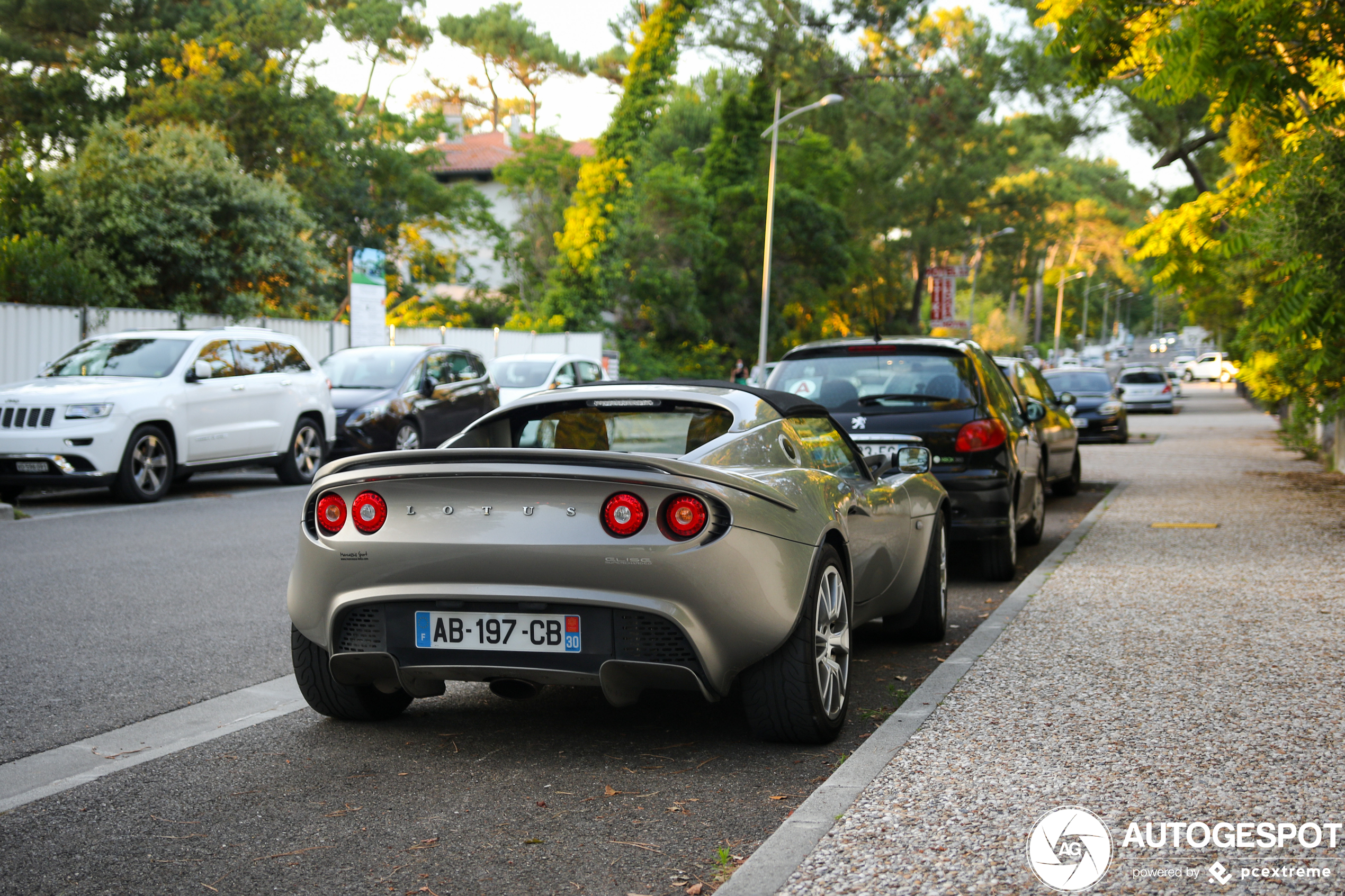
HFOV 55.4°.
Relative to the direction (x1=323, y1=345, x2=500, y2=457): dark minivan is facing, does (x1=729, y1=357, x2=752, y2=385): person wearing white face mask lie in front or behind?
behind

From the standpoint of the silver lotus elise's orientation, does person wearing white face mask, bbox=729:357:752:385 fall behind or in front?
in front

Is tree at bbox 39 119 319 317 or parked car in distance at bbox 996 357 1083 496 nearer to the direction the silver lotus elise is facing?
the parked car in distance

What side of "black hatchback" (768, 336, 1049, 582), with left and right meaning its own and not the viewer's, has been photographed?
back

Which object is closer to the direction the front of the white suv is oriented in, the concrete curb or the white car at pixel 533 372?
the concrete curb

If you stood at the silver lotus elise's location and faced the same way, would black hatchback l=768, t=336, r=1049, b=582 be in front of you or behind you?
in front

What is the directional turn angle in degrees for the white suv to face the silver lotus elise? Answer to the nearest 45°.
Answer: approximately 45° to its left

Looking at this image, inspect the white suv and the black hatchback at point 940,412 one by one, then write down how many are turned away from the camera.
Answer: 1

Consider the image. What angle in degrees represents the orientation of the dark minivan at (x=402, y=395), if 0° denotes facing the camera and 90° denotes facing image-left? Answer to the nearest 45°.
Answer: approximately 45°

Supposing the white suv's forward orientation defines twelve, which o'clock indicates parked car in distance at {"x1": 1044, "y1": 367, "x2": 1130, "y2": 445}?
The parked car in distance is roughly at 7 o'clock from the white suv.
